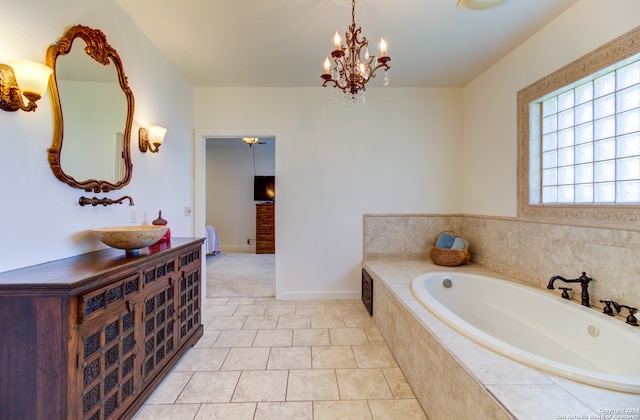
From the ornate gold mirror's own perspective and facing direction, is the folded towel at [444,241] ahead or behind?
ahead

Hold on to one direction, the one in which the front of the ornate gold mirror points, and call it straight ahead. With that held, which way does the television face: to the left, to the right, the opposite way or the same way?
to the right

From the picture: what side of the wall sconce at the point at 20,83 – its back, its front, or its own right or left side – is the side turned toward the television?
left

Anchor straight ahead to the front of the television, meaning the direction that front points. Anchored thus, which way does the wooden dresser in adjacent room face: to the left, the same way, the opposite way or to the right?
the same way

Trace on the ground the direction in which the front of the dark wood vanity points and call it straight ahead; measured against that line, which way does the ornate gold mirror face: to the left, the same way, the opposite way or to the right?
the same way

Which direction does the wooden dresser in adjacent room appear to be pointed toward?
toward the camera

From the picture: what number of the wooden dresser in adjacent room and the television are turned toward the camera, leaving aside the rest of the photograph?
2

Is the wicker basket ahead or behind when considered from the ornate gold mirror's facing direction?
ahead

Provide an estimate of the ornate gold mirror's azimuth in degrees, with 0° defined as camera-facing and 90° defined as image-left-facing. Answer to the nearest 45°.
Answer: approximately 315°

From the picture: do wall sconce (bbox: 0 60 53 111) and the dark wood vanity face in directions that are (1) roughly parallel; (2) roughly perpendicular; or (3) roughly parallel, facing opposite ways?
roughly parallel

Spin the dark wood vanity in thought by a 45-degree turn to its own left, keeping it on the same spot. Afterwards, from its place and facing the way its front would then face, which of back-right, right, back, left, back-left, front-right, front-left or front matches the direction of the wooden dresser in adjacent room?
front-left

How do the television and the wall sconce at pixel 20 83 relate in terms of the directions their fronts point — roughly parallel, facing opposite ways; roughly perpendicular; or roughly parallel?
roughly perpendicular

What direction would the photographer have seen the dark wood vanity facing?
facing the viewer and to the right of the viewer

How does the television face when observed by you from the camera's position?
facing the viewer

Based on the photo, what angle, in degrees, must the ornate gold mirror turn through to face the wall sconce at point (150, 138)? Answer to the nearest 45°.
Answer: approximately 90° to its left
